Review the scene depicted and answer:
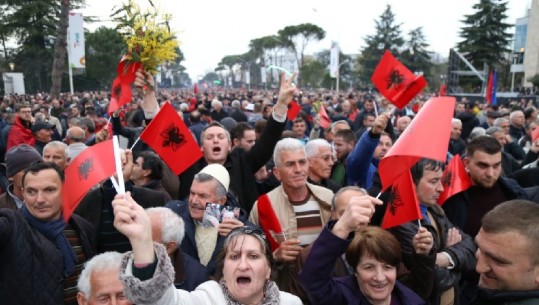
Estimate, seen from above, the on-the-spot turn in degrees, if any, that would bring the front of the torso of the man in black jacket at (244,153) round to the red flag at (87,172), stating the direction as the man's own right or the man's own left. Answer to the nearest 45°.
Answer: approximately 45° to the man's own right

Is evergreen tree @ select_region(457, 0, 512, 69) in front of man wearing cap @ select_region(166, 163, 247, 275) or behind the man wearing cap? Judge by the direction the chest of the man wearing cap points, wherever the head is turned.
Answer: behind

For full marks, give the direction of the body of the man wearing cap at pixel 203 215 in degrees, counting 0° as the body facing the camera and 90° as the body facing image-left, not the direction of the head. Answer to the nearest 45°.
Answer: approximately 45°

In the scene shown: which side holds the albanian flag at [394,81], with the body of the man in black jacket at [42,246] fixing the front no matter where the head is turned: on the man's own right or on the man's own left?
on the man's own left

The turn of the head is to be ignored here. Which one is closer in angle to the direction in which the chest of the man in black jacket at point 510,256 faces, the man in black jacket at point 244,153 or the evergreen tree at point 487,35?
the man in black jacket

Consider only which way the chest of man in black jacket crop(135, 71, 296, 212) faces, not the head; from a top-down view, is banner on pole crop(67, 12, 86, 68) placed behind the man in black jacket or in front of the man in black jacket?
behind

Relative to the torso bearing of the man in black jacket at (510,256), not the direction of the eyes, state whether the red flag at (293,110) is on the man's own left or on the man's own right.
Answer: on the man's own right

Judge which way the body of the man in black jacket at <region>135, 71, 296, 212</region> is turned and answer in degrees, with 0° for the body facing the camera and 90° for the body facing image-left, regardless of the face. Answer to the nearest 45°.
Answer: approximately 0°
